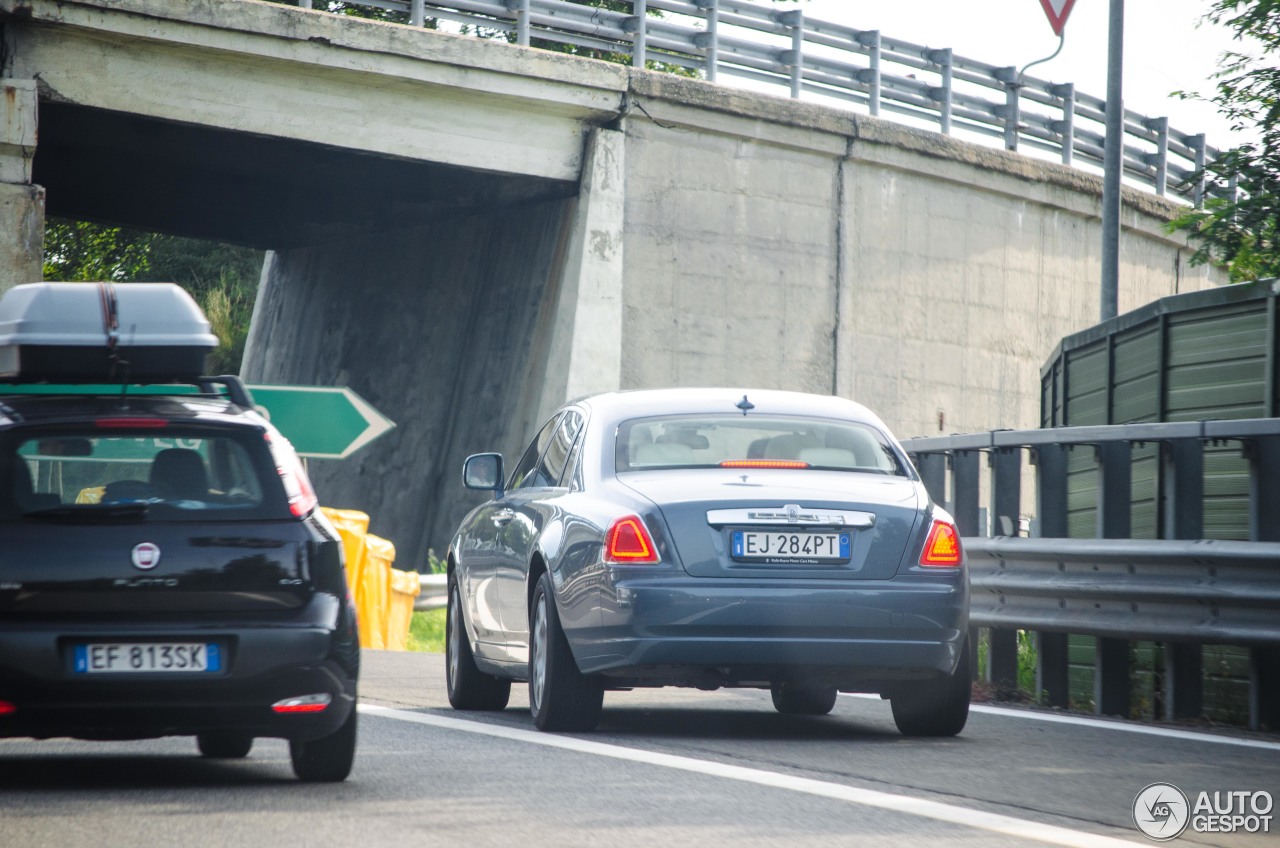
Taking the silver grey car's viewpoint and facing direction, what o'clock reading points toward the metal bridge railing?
The metal bridge railing is roughly at 12 o'clock from the silver grey car.

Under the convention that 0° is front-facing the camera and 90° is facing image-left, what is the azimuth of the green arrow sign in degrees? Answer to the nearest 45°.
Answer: approximately 0°

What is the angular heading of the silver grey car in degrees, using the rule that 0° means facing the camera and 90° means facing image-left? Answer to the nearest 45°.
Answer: approximately 180°

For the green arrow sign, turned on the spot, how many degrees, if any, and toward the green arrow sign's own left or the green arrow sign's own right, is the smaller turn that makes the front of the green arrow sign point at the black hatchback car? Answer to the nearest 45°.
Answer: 0° — it already faces it

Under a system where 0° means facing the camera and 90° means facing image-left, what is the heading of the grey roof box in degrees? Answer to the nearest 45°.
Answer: approximately 180°

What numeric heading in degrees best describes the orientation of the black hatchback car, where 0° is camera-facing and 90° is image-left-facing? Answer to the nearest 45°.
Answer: approximately 180°

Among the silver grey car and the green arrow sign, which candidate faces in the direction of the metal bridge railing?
the silver grey car
